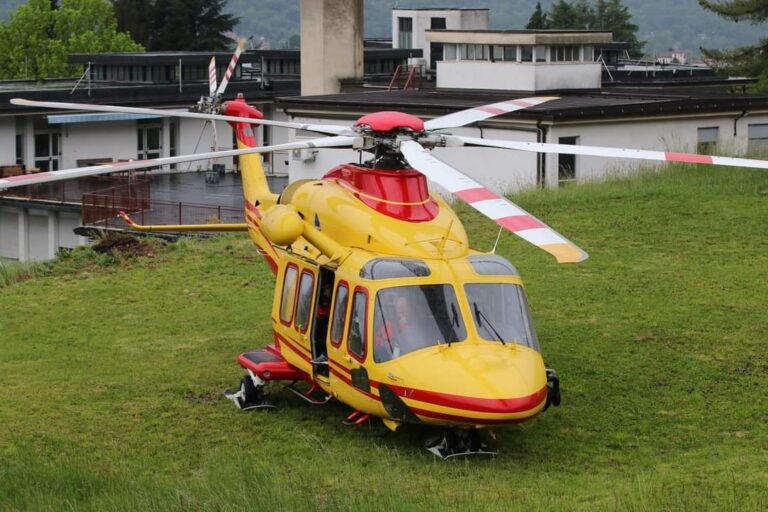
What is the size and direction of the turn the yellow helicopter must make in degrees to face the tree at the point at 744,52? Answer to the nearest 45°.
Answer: approximately 135° to its left

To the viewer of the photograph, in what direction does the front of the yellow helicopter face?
facing the viewer and to the right of the viewer
